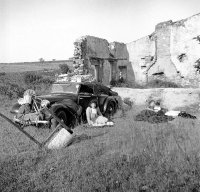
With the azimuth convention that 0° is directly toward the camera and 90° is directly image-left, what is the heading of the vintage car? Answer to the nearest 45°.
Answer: approximately 45°

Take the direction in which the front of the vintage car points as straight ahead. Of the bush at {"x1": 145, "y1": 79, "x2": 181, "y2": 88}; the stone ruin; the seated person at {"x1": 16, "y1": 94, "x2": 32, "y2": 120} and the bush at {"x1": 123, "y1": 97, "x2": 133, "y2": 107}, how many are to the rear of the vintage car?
3

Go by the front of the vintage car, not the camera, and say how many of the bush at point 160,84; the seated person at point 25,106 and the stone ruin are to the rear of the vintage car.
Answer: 2

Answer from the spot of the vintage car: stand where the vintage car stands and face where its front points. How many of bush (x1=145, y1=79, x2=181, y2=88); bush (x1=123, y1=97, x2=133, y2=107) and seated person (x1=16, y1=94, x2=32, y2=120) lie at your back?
2

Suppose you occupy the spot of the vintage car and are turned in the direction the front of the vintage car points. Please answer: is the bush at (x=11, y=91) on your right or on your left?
on your right

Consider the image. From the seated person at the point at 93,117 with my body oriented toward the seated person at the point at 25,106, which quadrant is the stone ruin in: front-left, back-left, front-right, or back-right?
back-right

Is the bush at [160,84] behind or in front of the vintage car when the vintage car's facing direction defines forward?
behind

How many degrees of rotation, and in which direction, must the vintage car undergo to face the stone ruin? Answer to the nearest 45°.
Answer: approximately 180°

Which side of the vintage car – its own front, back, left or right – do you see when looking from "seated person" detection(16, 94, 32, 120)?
front

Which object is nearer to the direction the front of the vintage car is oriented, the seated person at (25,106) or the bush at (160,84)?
the seated person

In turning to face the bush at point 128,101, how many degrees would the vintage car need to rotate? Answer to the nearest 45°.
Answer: approximately 180°

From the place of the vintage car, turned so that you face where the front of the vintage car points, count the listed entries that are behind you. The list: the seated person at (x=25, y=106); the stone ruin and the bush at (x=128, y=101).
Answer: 2

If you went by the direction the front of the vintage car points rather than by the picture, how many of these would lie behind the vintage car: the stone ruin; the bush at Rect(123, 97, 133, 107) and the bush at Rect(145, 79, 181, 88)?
3
